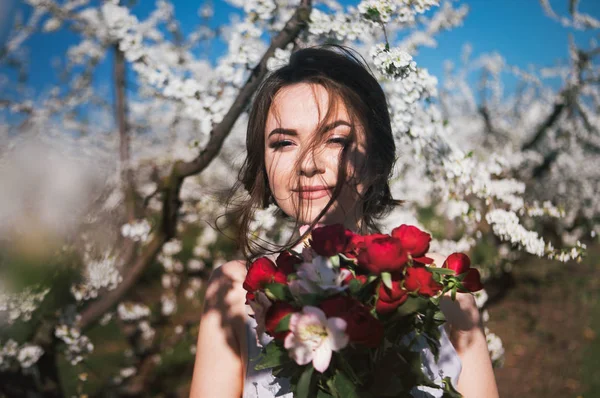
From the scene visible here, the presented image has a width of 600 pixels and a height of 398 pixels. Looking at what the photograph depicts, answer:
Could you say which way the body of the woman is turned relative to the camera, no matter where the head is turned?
toward the camera
